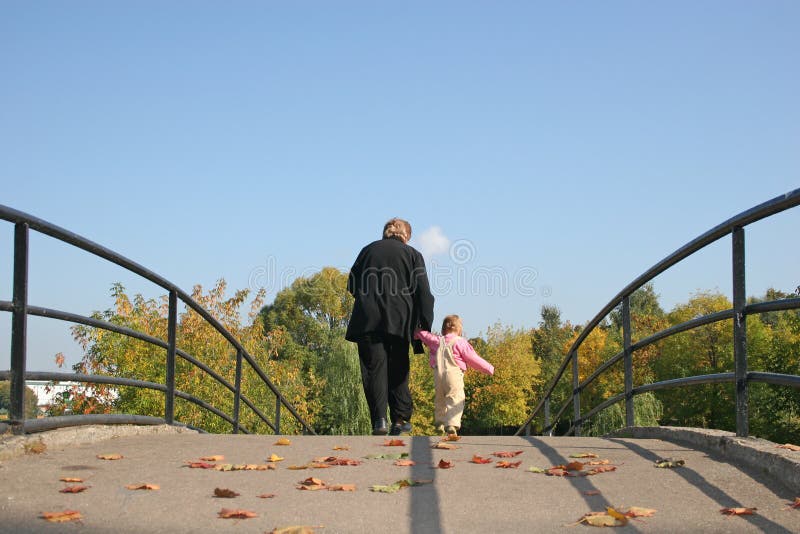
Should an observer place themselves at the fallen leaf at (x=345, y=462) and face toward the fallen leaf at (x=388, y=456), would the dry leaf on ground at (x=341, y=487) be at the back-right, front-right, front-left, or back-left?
back-right

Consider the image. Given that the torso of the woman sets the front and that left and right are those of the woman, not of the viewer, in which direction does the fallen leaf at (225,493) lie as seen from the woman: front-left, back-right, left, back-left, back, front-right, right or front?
back

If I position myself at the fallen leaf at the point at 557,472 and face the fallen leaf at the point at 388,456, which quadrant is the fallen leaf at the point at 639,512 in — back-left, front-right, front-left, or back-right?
back-left

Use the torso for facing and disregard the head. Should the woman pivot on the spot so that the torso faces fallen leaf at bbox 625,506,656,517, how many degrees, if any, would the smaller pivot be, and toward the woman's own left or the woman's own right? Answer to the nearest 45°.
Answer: approximately 180°

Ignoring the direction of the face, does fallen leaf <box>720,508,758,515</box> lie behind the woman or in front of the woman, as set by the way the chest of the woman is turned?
behind

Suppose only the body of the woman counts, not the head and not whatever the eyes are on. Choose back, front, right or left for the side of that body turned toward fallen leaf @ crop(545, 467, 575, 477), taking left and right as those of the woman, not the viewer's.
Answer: back

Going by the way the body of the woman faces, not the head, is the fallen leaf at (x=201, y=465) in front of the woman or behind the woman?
behind

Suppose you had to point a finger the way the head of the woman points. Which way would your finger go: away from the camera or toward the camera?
away from the camera

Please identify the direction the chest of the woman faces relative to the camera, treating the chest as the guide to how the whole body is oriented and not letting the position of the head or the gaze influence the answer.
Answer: away from the camera

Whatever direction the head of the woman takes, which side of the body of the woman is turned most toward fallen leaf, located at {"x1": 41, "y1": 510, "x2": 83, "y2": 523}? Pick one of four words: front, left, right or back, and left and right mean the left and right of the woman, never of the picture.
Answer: back

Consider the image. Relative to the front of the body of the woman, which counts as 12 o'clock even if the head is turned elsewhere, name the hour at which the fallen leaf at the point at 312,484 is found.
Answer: The fallen leaf is roughly at 6 o'clock from the woman.

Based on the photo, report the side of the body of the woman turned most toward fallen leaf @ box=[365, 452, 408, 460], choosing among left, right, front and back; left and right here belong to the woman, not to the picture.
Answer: back
